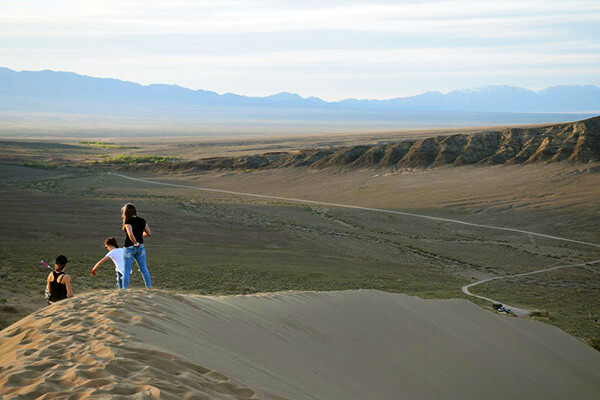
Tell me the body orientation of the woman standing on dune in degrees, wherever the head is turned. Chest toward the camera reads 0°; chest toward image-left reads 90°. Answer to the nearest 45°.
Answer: approximately 180°
